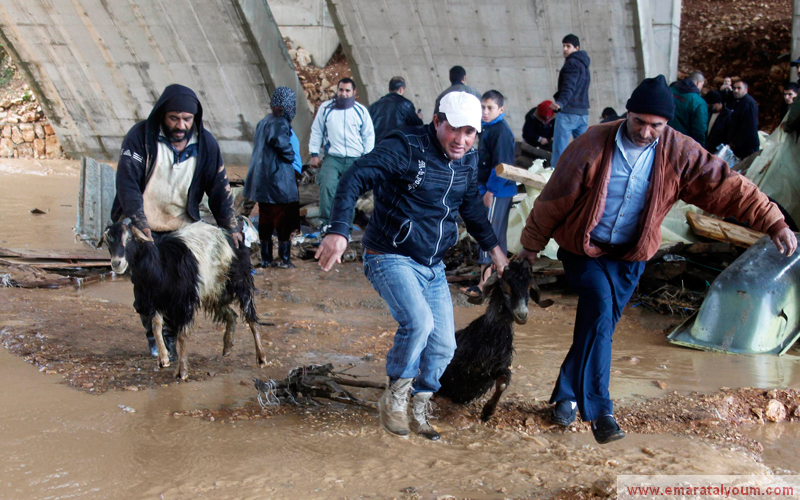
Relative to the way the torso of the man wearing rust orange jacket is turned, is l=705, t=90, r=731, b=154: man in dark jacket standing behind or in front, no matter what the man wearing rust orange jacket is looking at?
behind

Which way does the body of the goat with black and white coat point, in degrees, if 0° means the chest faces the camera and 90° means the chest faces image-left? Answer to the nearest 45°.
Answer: approximately 45°

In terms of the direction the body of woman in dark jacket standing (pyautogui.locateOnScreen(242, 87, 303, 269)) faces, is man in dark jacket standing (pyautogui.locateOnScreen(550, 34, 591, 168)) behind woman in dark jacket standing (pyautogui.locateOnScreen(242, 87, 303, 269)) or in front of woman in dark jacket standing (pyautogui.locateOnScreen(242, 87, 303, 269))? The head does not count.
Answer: in front

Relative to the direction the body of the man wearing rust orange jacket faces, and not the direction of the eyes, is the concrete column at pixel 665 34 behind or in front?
behind

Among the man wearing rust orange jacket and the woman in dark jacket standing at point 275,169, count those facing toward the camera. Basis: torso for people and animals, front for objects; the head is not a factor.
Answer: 1

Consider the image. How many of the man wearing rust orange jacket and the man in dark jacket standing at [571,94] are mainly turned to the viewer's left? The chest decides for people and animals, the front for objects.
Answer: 1

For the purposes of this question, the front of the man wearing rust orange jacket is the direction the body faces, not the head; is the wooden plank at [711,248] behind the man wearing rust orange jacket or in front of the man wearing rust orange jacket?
behind

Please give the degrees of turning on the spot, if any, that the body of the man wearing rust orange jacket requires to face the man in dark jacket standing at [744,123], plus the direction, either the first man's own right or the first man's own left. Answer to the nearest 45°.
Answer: approximately 180°
